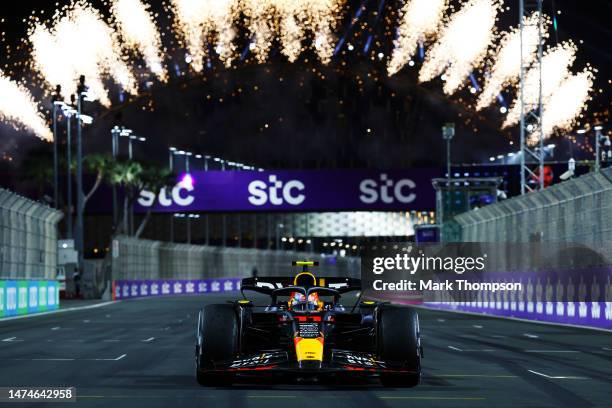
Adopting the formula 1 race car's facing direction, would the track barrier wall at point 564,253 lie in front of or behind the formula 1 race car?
behind

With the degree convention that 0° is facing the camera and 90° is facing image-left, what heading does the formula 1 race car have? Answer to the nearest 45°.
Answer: approximately 0°

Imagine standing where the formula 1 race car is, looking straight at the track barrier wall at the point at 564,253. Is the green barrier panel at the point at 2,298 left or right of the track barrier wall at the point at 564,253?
left

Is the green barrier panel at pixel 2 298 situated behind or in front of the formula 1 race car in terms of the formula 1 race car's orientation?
behind

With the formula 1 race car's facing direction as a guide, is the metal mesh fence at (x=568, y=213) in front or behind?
behind
